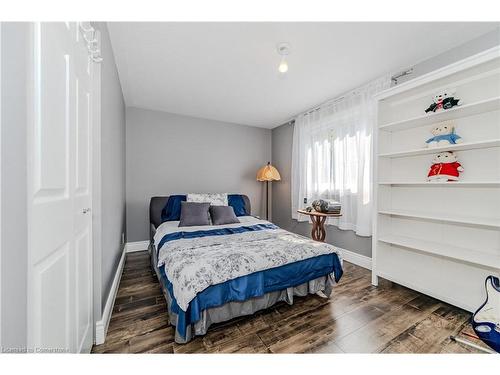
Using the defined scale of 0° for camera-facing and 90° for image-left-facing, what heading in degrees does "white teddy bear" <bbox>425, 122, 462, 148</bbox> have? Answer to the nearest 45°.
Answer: approximately 0°

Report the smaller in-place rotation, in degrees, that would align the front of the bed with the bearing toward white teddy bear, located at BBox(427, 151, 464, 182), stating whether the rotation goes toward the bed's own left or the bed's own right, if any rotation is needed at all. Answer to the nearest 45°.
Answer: approximately 45° to the bed's own left

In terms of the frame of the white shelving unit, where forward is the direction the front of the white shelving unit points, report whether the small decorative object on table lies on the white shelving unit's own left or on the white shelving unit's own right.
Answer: on the white shelving unit's own right

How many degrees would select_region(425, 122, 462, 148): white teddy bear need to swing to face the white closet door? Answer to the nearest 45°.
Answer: approximately 45° to its right

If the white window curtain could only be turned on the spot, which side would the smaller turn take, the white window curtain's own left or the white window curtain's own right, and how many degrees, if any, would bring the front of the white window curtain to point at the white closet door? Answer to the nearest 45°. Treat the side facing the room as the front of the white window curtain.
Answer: approximately 45° to the white window curtain's own left

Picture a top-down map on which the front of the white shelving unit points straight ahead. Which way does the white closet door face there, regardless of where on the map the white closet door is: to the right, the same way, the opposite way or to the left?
the opposite way

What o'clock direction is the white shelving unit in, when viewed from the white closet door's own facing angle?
The white shelving unit is roughly at 11 o'clock from the white closet door.

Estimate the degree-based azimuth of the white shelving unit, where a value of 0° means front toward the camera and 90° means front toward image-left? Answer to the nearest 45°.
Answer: approximately 45°
